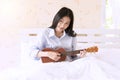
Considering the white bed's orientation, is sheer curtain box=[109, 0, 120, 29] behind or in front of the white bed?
behind

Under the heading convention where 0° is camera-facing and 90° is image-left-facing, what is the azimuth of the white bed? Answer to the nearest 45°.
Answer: approximately 0°
